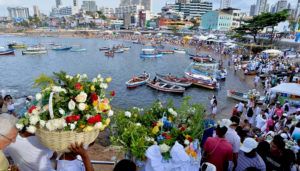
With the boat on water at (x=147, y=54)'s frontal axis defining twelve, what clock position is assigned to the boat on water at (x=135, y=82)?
the boat on water at (x=135, y=82) is roughly at 3 o'clock from the boat on water at (x=147, y=54).

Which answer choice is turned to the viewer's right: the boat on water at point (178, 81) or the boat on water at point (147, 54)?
the boat on water at point (147, 54)

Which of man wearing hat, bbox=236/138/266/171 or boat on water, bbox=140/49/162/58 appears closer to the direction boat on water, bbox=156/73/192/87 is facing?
the boat on water

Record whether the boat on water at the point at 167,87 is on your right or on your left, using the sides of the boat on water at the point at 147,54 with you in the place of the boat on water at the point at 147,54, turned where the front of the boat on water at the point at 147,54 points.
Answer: on your right

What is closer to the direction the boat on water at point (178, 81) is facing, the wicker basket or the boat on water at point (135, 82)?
the boat on water

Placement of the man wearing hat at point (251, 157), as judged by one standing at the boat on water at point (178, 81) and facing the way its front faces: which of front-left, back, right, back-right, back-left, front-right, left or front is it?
back-left

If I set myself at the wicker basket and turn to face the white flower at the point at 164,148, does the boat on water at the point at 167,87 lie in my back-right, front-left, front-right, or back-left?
front-left

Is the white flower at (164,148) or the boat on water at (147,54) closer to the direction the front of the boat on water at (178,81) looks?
the boat on water

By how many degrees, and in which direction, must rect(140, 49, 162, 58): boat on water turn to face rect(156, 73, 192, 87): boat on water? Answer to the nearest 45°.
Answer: approximately 90° to its right

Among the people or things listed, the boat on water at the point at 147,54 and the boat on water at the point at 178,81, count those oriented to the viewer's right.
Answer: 1

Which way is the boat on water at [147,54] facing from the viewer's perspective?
to the viewer's right

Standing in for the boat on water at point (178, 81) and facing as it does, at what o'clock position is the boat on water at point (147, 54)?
the boat on water at point (147, 54) is roughly at 1 o'clock from the boat on water at point (178, 81).

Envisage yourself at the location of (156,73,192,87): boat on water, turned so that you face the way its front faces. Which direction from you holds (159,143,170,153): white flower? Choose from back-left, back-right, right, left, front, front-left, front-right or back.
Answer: back-left

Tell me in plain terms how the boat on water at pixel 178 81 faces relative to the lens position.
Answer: facing away from the viewer and to the left of the viewer
